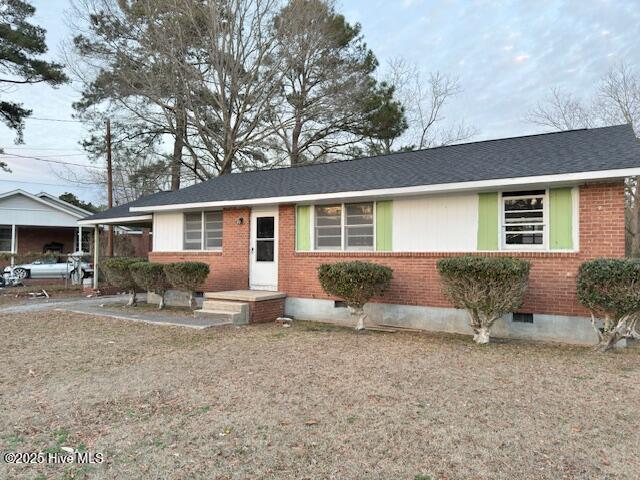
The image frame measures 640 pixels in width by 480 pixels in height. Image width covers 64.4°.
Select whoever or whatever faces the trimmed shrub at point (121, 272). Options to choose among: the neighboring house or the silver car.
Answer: the neighboring house

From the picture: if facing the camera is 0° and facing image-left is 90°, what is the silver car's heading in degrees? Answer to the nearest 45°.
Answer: approximately 90°

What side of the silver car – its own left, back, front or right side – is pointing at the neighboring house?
right

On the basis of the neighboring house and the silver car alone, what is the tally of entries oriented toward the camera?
1

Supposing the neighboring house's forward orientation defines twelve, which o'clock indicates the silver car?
The silver car is roughly at 12 o'clock from the neighboring house.

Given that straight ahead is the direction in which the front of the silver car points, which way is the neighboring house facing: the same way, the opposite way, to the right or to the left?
to the left

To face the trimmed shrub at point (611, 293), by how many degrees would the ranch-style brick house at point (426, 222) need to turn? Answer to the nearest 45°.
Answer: approximately 90° to its left

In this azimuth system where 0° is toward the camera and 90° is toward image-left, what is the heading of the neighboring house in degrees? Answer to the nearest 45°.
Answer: approximately 0°

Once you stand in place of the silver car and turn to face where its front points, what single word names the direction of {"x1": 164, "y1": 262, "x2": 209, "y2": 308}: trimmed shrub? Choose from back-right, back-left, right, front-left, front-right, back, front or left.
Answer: left

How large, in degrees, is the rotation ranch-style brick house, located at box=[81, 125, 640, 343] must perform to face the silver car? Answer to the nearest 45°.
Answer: approximately 90° to its right

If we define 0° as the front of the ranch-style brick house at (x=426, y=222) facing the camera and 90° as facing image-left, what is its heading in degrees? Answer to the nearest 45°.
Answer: approximately 45°

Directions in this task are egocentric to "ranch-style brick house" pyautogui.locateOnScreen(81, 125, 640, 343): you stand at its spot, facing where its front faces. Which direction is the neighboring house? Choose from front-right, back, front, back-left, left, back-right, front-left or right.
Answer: right
